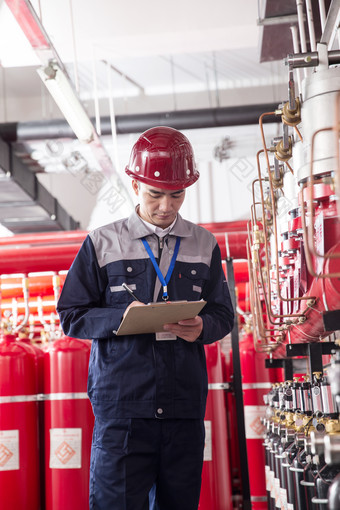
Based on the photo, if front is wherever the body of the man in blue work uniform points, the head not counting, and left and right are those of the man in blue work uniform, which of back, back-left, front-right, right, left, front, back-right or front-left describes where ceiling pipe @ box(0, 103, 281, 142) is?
back

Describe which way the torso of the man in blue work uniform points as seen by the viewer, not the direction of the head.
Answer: toward the camera
